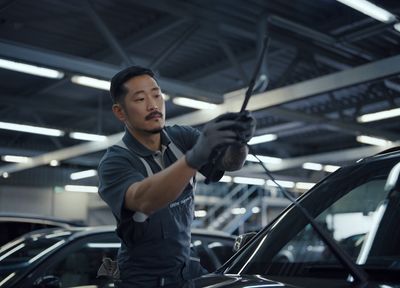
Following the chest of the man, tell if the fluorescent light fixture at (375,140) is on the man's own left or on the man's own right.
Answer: on the man's own left

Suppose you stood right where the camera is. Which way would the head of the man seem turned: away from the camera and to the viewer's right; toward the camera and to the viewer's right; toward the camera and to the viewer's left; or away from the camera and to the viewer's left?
toward the camera and to the viewer's right

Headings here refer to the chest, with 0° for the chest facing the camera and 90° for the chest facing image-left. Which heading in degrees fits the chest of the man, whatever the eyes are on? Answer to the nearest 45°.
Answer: approximately 315°

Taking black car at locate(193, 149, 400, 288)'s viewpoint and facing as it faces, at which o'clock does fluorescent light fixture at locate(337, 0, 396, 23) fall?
The fluorescent light fixture is roughly at 5 o'clock from the black car.

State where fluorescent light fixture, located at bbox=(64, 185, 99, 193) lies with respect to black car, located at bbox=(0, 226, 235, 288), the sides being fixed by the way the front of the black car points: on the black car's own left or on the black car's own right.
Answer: on the black car's own right

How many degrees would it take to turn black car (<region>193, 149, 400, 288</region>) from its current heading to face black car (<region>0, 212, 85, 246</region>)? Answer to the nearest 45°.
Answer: approximately 90° to its right

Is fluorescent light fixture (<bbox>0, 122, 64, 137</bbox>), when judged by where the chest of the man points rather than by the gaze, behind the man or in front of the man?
behind

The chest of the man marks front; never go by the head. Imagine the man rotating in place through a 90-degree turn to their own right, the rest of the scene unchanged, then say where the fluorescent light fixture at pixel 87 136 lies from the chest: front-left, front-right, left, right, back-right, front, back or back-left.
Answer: back-right
